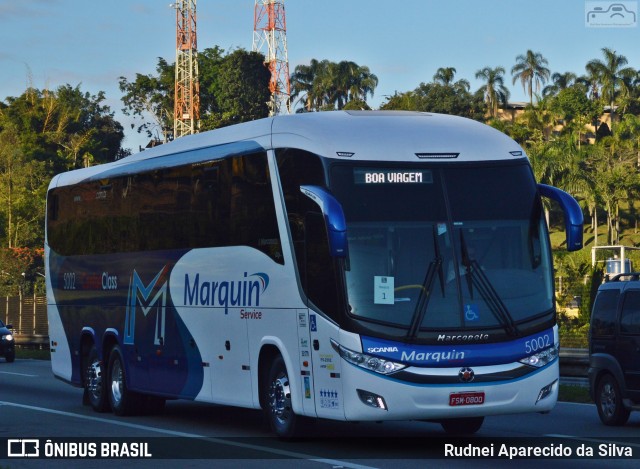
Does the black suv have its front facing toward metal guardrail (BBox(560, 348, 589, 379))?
no

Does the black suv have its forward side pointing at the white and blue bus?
no

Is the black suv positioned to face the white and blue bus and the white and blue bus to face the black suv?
no

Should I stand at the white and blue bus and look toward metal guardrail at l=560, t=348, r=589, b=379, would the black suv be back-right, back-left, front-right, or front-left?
front-right

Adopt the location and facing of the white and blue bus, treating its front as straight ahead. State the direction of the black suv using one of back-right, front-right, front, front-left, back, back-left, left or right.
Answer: left

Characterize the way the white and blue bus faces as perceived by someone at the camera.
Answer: facing the viewer and to the right of the viewer

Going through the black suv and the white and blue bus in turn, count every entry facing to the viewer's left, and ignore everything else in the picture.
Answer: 0

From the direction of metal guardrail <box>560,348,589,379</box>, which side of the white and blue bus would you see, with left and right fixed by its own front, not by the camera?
left
